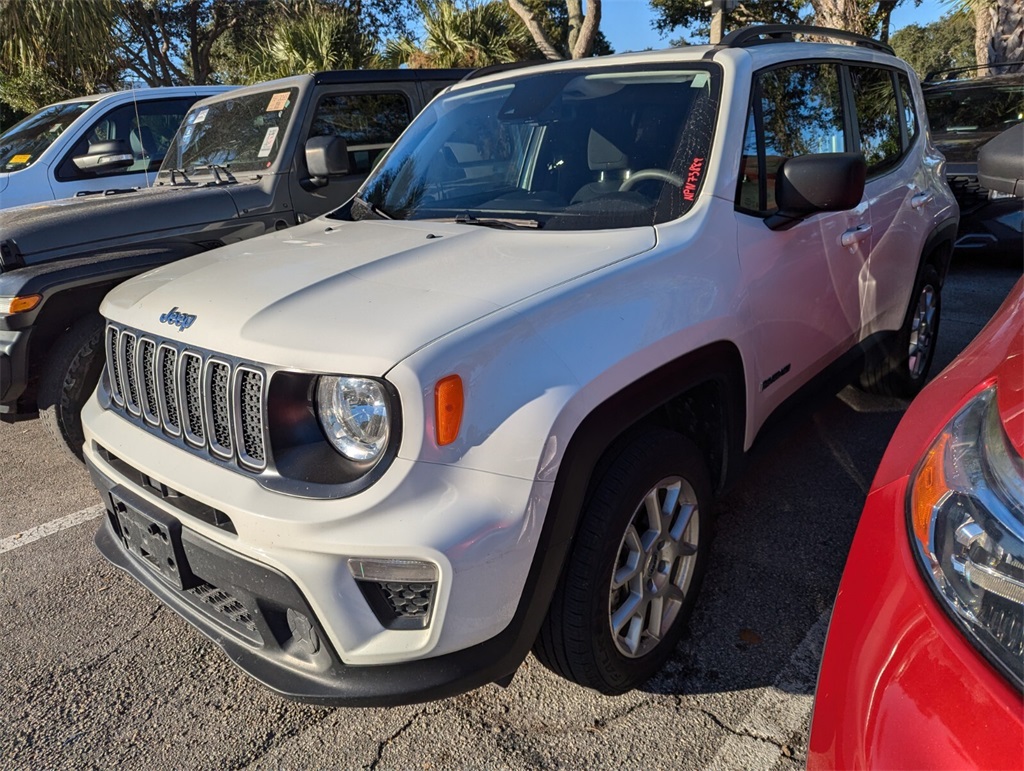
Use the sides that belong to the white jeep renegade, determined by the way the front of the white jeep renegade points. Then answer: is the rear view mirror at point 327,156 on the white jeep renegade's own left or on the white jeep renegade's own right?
on the white jeep renegade's own right

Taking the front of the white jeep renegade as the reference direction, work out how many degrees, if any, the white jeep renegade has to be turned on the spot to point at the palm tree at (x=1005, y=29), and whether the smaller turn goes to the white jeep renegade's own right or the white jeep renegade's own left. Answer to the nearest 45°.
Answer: approximately 180°

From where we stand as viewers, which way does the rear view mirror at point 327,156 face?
facing away from the viewer and to the right of the viewer

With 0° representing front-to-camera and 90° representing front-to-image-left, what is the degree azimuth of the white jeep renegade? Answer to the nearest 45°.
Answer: approximately 45°

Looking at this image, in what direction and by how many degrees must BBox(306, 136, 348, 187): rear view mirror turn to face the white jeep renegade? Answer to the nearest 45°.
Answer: approximately 135° to its right
